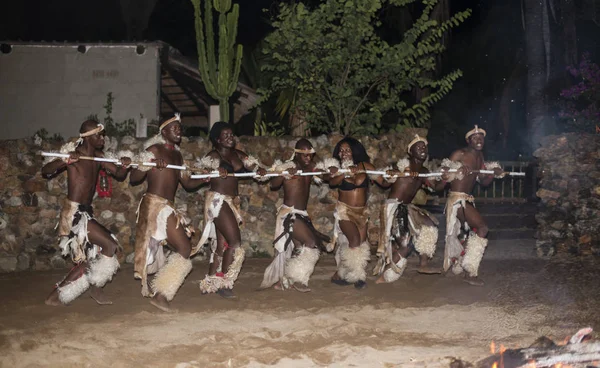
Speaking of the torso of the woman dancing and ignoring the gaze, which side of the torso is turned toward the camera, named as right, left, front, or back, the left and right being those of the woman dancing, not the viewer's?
front

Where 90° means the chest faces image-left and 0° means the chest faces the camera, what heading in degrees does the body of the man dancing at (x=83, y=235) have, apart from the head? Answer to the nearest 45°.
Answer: approximately 315°

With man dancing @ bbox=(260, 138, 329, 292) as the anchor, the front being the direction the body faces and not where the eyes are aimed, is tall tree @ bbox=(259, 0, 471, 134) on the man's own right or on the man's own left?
on the man's own left

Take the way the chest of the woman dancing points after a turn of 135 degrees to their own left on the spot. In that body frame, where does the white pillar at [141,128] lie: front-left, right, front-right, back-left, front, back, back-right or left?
left

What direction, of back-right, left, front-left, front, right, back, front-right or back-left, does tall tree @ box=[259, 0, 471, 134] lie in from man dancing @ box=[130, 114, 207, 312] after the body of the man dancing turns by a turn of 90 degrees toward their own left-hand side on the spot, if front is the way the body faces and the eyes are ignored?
front

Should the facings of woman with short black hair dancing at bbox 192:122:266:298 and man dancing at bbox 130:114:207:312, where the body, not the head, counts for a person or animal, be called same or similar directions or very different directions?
same or similar directions

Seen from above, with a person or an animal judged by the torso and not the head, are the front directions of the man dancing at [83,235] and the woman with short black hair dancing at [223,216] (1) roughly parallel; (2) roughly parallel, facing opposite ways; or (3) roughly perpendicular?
roughly parallel

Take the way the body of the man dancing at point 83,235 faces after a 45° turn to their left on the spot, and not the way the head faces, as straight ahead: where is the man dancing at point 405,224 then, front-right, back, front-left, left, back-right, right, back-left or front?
front

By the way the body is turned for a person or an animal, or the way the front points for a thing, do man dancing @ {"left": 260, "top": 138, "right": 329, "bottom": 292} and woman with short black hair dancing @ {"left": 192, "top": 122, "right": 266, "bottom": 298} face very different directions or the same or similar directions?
same or similar directions

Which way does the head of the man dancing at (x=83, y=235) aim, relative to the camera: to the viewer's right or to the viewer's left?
to the viewer's right

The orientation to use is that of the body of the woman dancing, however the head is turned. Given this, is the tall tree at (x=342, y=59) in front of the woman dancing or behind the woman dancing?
behind
